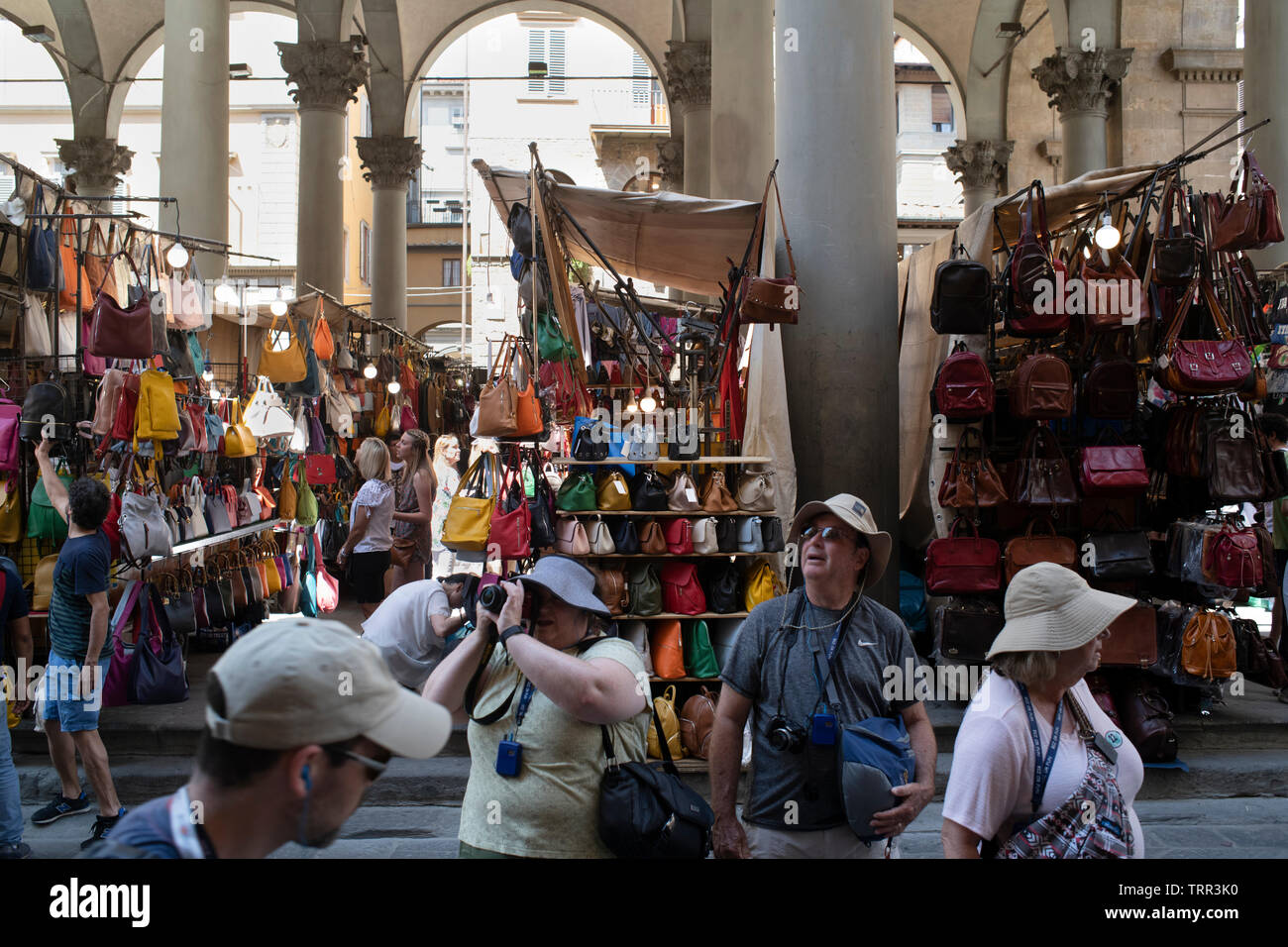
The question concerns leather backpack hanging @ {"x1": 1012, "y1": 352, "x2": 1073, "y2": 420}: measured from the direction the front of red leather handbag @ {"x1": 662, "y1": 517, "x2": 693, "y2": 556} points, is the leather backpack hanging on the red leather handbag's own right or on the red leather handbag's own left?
on the red leather handbag's own left

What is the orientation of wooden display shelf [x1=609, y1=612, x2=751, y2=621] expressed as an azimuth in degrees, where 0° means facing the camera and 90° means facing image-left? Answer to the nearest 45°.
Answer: approximately 0°

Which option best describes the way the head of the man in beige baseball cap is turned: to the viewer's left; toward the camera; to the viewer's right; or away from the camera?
to the viewer's right

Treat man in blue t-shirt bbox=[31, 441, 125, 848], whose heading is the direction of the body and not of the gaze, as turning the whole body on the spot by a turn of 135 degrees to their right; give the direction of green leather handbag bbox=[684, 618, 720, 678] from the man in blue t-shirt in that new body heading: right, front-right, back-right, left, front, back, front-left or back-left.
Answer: front-right

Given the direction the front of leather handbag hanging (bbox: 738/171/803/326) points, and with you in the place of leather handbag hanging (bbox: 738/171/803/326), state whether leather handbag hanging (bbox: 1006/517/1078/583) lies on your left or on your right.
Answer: on your left

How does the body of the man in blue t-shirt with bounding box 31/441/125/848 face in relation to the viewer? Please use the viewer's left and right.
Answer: facing to the left of the viewer

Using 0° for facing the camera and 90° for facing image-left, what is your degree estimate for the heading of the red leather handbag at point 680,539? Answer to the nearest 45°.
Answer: approximately 0°

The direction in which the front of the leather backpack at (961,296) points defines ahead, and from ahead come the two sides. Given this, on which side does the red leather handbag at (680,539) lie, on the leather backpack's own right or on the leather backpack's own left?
on the leather backpack's own right

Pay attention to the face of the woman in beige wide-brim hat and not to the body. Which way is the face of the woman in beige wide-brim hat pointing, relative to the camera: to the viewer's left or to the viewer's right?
to the viewer's right
